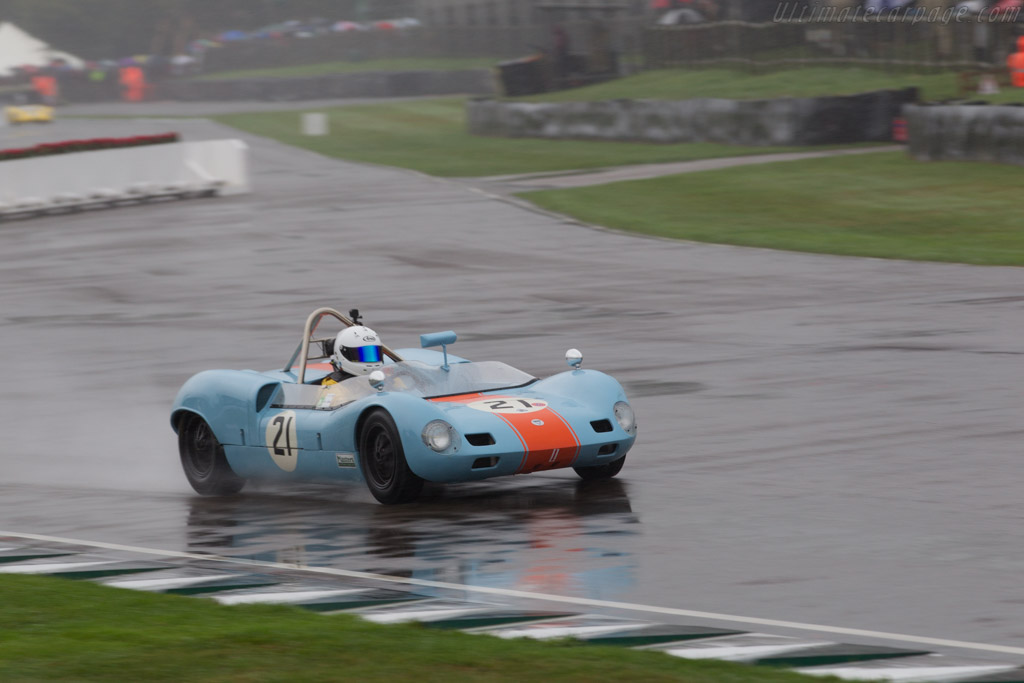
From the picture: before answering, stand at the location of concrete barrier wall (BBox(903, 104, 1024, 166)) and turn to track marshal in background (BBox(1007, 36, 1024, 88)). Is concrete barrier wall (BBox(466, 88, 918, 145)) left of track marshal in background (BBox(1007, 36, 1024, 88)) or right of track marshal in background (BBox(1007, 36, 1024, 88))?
left

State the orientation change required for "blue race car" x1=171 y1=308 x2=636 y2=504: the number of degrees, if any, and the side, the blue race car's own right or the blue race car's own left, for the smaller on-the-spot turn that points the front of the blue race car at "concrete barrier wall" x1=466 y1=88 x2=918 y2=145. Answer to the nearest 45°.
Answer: approximately 135° to the blue race car's own left

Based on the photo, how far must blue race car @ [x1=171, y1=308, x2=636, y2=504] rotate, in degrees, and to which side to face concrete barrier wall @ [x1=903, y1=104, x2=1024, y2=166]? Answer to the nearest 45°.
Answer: approximately 90° to its left

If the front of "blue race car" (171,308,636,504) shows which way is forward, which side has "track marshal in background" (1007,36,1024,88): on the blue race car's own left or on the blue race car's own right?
on the blue race car's own left

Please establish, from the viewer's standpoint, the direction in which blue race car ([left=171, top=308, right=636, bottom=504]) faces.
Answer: facing the viewer and to the right of the viewer

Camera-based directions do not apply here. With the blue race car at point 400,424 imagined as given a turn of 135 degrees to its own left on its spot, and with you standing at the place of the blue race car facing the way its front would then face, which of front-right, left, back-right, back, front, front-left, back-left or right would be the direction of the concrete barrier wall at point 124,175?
front
